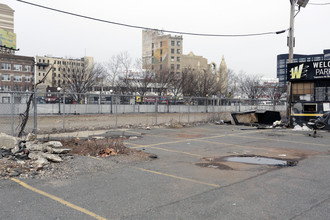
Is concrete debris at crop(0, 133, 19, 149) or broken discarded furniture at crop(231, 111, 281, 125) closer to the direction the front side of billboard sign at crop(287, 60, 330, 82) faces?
the concrete debris

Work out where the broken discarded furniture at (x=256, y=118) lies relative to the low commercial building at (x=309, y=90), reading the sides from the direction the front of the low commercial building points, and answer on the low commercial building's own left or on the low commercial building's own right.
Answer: on the low commercial building's own right

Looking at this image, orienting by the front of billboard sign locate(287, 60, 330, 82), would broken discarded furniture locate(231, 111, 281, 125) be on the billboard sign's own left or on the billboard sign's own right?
on the billboard sign's own right

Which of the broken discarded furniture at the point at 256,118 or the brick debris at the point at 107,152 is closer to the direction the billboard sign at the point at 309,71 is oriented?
the brick debris

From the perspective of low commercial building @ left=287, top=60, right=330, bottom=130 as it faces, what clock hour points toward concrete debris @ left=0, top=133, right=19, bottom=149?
The concrete debris is roughly at 1 o'clock from the low commercial building.

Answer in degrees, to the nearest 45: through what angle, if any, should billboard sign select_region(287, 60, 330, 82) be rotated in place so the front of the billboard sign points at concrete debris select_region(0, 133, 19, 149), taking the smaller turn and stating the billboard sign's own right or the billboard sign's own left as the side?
approximately 45° to the billboard sign's own right

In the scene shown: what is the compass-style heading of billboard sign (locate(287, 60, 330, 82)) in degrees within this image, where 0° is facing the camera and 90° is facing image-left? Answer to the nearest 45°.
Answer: approximately 0°
